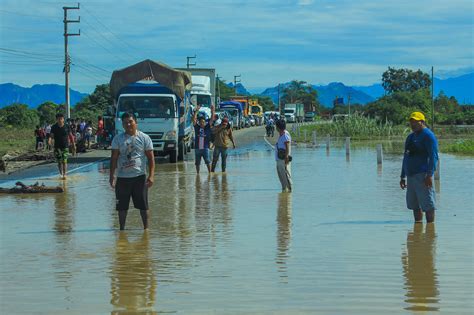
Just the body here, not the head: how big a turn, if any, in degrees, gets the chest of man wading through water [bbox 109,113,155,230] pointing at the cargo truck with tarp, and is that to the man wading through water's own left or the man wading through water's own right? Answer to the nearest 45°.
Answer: approximately 180°

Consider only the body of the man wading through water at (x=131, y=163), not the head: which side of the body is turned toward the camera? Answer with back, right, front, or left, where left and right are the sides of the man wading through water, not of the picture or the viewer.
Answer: front

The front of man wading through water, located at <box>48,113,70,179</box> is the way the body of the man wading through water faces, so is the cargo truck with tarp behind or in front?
behind

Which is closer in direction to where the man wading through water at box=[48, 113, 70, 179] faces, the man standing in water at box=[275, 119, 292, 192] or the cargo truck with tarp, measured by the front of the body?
the man standing in water

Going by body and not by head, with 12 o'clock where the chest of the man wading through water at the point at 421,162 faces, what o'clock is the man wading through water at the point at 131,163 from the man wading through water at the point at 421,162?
the man wading through water at the point at 131,163 is roughly at 1 o'clock from the man wading through water at the point at 421,162.

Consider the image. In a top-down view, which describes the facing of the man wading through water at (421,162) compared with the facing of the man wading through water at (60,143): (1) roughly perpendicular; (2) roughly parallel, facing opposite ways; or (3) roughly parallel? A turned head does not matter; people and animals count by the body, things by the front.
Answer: roughly perpendicular

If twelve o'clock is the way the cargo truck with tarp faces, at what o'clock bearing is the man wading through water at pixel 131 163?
The man wading through water is roughly at 12 o'clock from the cargo truck with tarp.

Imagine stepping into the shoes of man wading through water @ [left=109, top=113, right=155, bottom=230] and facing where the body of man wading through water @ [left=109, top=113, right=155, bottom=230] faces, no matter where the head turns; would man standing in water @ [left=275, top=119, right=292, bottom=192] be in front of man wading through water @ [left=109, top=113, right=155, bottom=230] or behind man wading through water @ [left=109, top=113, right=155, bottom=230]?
behind

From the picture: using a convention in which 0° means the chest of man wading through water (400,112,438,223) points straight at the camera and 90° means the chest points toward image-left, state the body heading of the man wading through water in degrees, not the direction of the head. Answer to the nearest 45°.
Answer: approximately 45°

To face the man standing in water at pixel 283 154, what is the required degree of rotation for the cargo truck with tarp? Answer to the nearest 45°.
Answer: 0° — it already faces them

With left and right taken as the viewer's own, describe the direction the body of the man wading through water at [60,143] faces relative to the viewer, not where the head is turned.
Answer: facing the viewer

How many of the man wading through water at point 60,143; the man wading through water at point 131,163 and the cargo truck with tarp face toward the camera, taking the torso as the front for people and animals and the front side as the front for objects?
3
